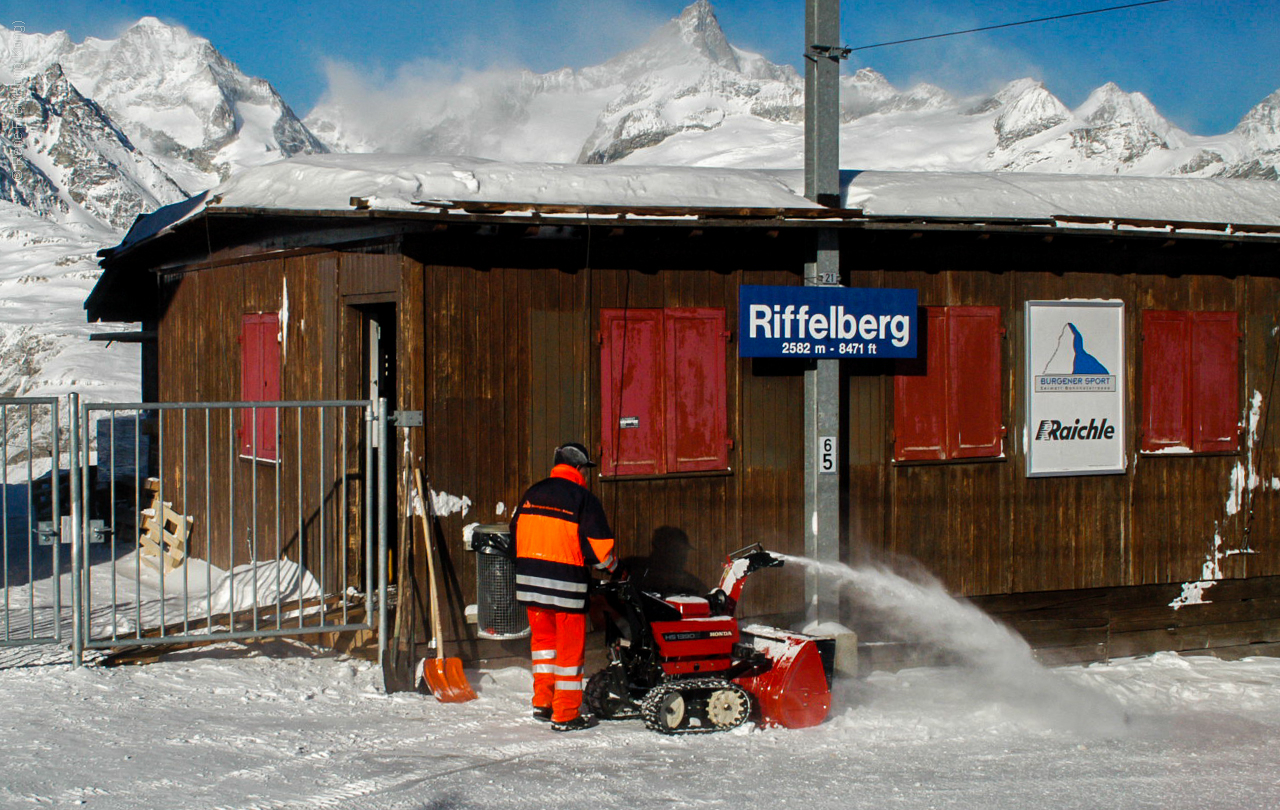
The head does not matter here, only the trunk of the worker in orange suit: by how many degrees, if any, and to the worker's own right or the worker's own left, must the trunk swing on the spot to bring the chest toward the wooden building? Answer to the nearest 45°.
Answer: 0° — they already face it

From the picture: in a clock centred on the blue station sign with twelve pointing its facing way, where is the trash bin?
The trash bin is roughly at 2 o'clock from the blue station sign.

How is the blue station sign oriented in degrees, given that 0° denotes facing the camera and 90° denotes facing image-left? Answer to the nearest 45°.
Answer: approximately 0°

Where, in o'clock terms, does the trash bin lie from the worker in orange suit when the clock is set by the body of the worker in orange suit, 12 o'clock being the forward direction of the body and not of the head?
The trash bin is roughly at 10 o'clock from the worker in orange suit.

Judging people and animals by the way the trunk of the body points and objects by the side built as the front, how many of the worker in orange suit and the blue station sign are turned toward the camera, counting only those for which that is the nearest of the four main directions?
1

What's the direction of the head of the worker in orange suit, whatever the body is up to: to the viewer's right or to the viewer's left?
to the viewer's right

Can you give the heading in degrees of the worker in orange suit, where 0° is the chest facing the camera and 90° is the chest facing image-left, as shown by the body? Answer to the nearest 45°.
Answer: approximately 225°

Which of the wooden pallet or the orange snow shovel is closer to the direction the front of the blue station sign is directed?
the orange snow shovel
